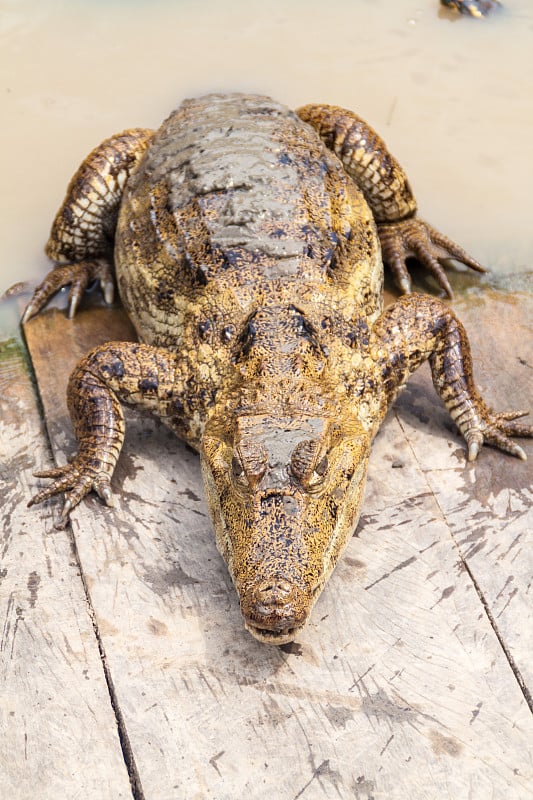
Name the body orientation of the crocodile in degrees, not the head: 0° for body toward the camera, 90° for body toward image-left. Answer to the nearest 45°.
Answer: approximately 0°
